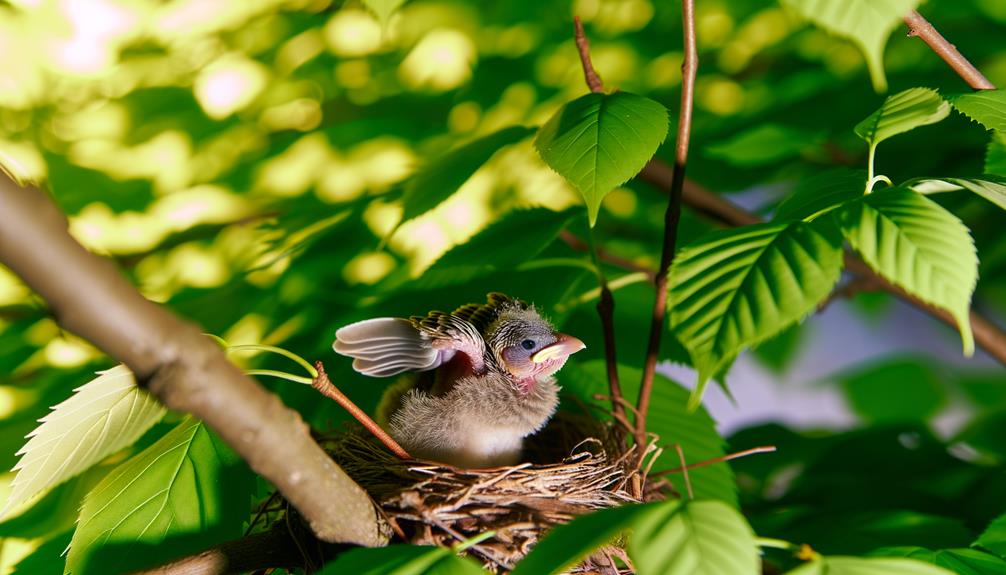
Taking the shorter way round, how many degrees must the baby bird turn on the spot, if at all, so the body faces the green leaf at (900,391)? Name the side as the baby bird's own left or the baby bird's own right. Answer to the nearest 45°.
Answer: approximately 45° to the baby bird's own left
